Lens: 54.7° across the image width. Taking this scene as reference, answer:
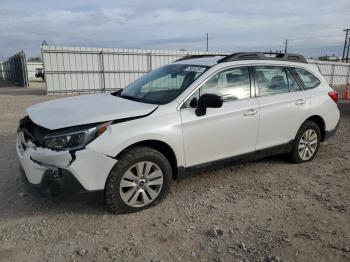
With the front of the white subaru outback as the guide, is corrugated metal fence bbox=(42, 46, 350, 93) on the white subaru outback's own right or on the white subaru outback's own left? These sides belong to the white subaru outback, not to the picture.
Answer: on the white subaru outback's own right

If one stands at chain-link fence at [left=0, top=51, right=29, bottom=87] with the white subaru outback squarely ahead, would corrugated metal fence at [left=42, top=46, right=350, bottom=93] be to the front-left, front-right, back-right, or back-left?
front-left

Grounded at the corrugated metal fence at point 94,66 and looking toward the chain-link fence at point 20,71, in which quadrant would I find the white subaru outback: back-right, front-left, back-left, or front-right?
back-left

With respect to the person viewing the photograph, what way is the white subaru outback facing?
facing the viewer and to the left of the viewer

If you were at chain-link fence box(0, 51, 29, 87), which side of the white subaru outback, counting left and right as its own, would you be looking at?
right

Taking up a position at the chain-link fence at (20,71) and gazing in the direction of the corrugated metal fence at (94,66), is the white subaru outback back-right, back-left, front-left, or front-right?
front-right
